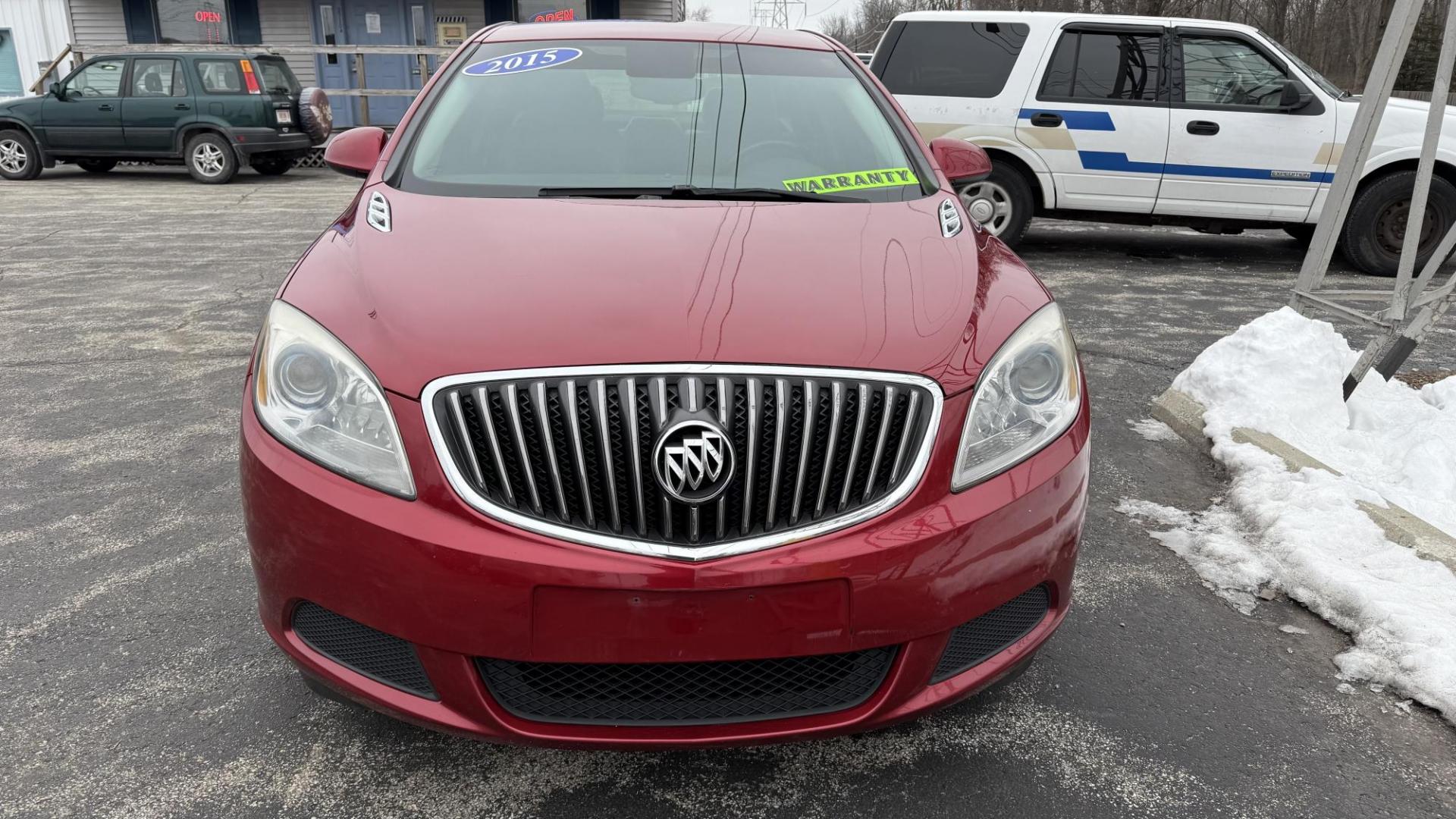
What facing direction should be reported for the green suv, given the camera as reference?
facing away from the viewer and to the left of the viewer

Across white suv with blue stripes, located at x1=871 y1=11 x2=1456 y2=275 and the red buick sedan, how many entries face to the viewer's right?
1

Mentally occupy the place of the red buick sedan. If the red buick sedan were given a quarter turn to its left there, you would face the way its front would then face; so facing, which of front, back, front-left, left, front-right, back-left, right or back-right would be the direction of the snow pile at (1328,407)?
front-left

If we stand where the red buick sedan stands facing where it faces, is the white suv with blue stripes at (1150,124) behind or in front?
behind

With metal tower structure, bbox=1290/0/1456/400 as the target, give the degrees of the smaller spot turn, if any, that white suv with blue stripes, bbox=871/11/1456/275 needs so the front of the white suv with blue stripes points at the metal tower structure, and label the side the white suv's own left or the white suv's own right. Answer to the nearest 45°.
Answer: approximately 90° to the white suv's own right

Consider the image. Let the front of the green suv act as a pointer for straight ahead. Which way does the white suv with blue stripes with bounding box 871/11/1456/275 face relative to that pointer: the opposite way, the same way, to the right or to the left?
the opposite way

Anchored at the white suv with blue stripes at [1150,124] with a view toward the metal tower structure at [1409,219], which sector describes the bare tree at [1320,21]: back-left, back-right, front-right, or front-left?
back-left

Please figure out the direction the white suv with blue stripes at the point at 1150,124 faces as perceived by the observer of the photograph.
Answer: facing to the right of the viewer

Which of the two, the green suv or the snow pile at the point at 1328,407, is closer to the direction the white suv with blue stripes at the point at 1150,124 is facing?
the snow pile

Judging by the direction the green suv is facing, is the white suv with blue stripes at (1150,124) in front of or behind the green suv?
behind

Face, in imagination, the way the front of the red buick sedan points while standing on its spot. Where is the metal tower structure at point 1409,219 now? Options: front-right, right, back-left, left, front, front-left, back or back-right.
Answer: back-left
